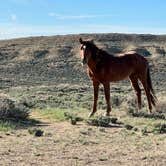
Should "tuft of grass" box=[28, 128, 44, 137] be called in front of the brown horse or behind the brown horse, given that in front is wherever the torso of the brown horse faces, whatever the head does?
in front

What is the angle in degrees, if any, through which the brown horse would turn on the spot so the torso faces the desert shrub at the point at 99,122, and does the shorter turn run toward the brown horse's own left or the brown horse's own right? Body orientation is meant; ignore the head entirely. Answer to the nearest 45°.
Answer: approximately 45° to the brown horse's own left

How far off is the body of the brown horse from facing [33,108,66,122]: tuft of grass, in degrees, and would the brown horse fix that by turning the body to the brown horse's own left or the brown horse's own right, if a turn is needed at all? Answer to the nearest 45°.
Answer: approximately 45° to the brown horse's own right

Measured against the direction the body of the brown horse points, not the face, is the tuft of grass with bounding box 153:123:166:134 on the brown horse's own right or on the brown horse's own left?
on the brown horse's own left

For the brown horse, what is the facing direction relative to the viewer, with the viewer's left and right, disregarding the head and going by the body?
facing the viewer and to the left of the viewer

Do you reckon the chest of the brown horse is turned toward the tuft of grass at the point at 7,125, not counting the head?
yes

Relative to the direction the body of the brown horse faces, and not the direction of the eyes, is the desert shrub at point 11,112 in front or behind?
in front
